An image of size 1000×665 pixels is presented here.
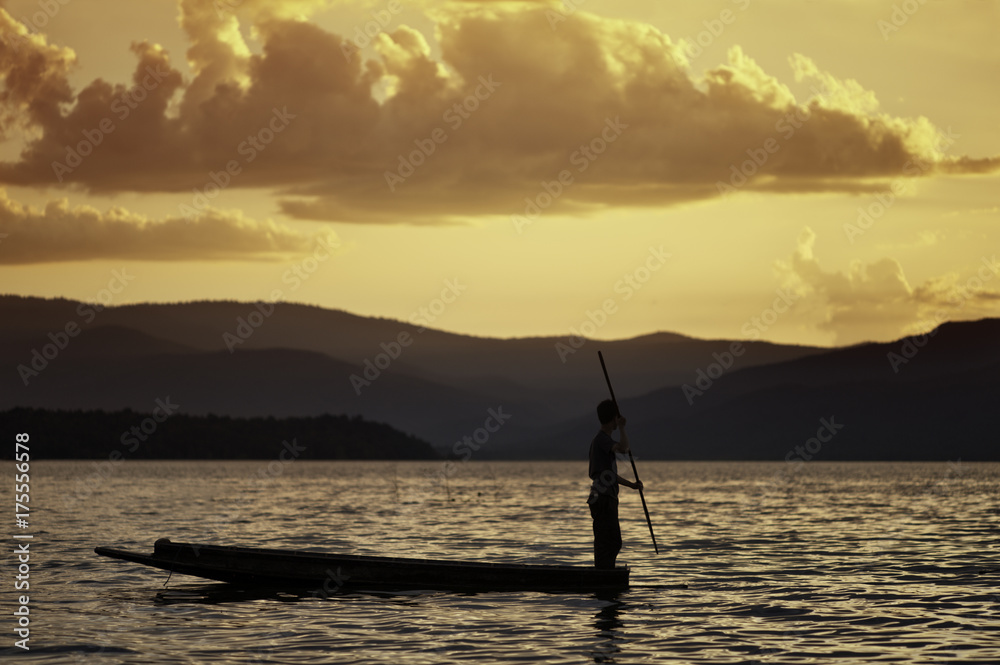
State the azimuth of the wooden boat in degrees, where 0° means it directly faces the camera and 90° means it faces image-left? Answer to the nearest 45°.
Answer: approximately 90°

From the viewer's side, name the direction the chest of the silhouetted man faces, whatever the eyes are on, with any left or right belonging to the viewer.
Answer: facing to the right of the viewer

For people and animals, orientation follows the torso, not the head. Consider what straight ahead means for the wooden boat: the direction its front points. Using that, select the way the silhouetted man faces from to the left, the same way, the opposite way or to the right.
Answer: the opposite way

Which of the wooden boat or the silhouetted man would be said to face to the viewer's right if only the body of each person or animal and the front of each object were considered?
the silhouetted man

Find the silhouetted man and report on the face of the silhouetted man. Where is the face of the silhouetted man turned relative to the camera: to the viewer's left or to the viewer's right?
to the viewer's right

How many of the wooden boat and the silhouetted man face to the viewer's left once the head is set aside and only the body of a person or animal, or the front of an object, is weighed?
1
